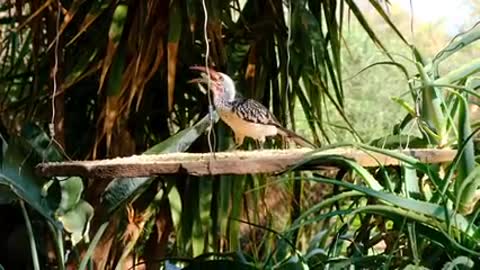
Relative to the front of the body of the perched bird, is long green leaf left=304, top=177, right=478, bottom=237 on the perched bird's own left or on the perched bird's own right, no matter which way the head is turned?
on the perched bird's own left

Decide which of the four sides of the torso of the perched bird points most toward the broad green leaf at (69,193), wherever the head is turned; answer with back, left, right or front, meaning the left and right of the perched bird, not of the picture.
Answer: front

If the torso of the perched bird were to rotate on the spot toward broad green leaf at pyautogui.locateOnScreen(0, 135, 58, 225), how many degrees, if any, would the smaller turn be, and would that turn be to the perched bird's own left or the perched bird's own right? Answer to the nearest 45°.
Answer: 0° — it already faces it

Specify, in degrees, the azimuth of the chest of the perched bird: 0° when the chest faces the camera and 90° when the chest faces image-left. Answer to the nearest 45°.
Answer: approximately 90°

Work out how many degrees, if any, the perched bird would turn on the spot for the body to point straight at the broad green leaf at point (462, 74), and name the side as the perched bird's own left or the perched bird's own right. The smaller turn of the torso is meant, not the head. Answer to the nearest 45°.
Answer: approximately 135° to the perched bird's own left

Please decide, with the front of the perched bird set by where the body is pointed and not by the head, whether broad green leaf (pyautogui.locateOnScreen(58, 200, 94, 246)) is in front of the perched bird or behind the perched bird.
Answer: in front
